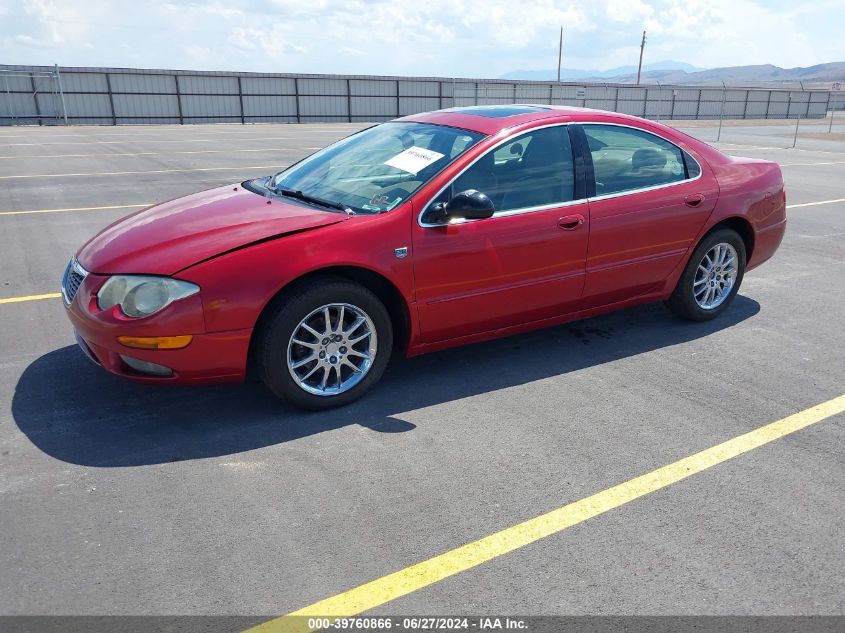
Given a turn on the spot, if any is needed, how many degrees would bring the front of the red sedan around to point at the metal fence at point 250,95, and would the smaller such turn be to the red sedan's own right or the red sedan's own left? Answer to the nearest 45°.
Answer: approximately 135° to the red sedan's own right

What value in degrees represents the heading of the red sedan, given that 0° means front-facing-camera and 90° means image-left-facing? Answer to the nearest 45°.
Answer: approximately 45°
